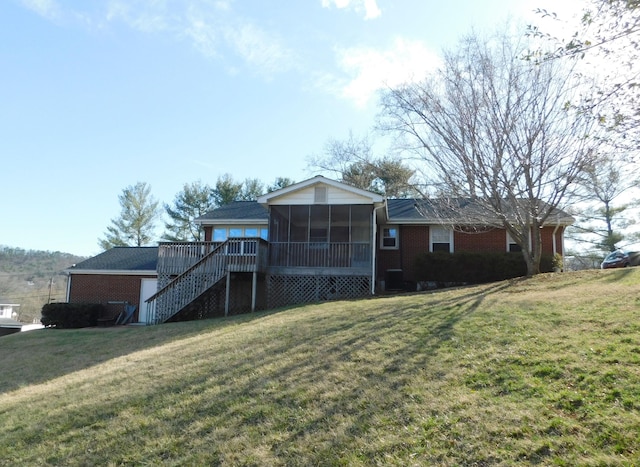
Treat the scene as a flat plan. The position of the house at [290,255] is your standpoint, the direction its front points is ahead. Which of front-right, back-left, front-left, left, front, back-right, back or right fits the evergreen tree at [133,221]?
front-left

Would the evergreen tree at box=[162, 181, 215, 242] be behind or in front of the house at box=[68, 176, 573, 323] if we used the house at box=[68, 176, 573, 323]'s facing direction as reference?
in front

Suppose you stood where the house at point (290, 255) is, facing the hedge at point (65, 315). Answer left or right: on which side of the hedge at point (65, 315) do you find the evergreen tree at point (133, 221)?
right

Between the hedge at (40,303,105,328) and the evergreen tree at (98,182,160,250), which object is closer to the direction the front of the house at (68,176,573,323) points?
the evergreen tree
